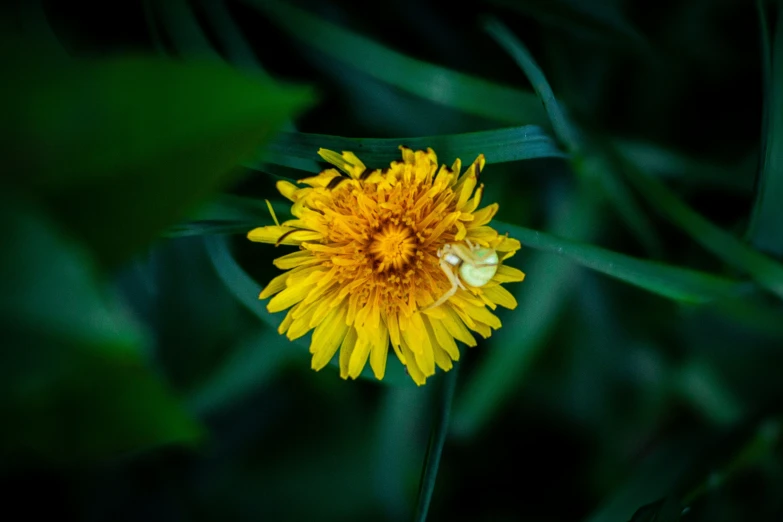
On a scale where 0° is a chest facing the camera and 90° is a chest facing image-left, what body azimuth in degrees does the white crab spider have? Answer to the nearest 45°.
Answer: approximately 90°
